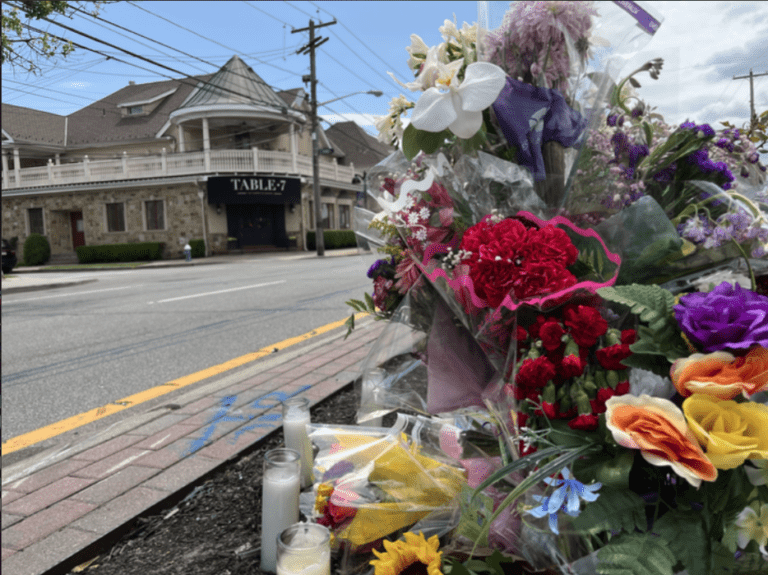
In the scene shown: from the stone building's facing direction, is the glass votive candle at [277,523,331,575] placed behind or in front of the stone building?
in front

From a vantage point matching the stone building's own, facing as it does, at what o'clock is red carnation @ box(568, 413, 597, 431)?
The red carnation is roughly at 12 o'clock from the stone building.

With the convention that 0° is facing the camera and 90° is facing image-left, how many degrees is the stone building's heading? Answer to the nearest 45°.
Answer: approximately 0°

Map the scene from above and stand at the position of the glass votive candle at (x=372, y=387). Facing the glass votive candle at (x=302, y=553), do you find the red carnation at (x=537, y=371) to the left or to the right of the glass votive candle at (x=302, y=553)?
left

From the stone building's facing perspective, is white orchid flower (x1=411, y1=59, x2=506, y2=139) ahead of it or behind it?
ahead

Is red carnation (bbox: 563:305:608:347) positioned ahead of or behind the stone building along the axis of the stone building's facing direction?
ahead

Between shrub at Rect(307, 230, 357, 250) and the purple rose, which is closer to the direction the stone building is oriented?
the purple rose

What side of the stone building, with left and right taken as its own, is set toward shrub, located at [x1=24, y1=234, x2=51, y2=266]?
right

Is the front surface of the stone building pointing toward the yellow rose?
yes

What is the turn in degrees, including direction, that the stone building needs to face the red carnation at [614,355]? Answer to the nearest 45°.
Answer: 0° — it already faces it

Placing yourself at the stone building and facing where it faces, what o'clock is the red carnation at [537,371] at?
The red carnation is roughly at 12 o'clock from the stone building.

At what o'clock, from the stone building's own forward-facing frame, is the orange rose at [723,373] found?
The orange rose is roughly at 12 o'clock from the stone building.

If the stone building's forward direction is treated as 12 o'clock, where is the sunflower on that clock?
The sunflower is roughly at 12 o'clock from the stone building.
